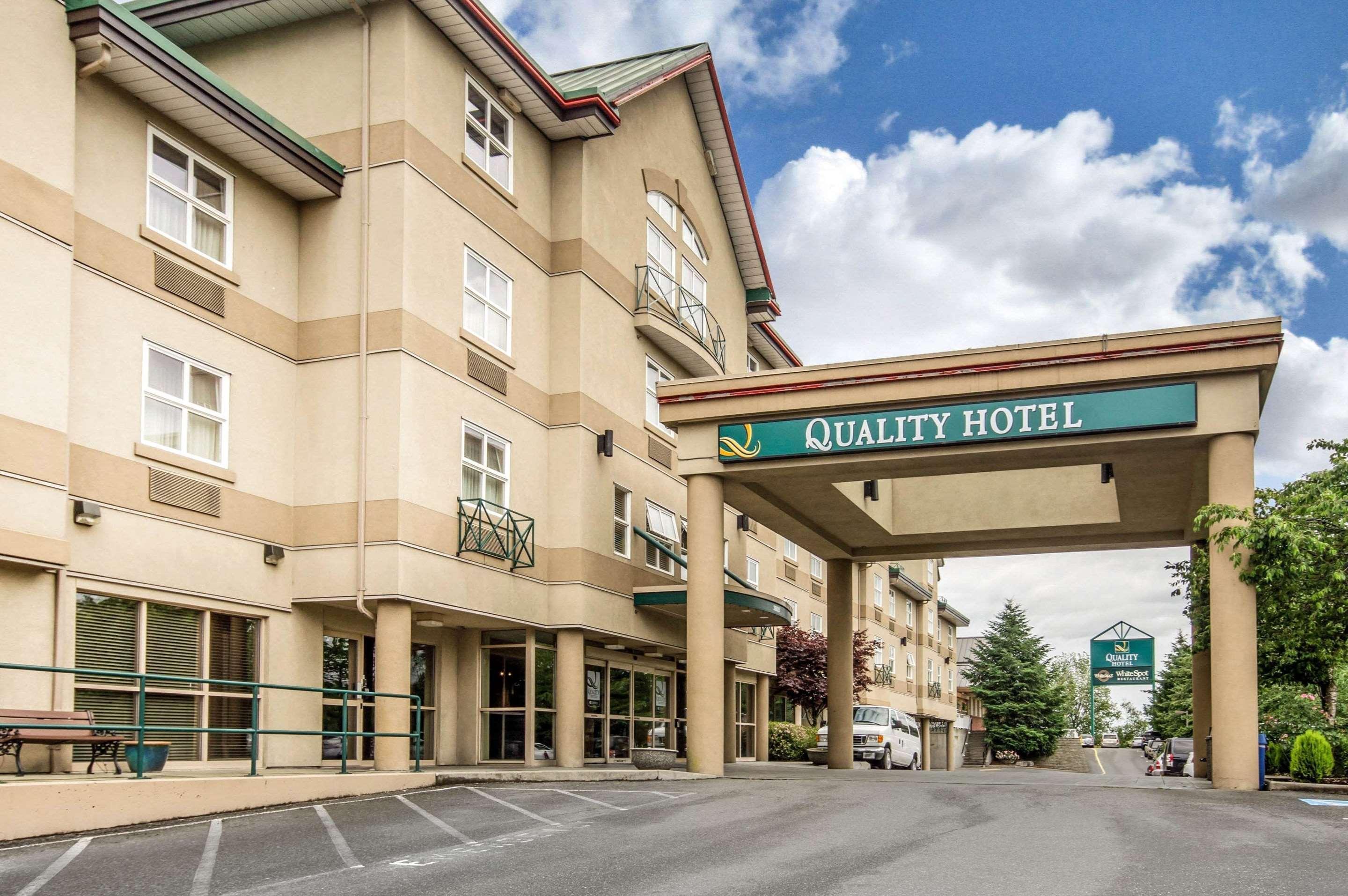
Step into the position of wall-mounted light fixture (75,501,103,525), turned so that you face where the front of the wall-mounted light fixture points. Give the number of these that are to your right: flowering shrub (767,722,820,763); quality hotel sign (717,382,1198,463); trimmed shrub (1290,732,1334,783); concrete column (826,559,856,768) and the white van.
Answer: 0

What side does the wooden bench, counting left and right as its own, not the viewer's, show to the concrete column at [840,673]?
left

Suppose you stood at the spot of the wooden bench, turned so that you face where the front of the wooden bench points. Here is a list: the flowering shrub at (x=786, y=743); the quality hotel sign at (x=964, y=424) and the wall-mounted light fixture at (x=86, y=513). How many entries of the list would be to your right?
0

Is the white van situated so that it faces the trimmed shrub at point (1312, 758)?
no

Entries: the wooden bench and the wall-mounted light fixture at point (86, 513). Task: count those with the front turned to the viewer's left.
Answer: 0

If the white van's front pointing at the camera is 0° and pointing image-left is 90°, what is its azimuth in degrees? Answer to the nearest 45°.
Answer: approximately 45°

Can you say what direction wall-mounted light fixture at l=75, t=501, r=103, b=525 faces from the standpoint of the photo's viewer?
facing the viewer and to the right of the viewer

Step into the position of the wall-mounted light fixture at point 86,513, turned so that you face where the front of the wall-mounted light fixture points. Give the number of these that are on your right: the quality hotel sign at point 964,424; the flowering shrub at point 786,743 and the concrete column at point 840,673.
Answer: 0

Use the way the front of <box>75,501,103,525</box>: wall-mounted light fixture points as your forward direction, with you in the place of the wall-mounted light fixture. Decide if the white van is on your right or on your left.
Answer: on your left

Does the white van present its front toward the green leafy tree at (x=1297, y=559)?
no

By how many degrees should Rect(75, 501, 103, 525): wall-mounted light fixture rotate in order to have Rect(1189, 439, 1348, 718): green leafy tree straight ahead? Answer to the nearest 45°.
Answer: approximately 45° to its left

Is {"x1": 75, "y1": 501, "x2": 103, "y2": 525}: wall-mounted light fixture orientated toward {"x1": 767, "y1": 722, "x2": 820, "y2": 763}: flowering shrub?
no

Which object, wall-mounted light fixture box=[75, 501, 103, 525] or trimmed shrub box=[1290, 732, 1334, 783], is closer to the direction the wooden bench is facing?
the trimmed shrub

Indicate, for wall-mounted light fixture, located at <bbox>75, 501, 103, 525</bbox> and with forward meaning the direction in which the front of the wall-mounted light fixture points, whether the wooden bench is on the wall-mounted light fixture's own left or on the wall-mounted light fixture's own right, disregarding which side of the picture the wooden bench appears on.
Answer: on the wall-mounted light fixture's own right
